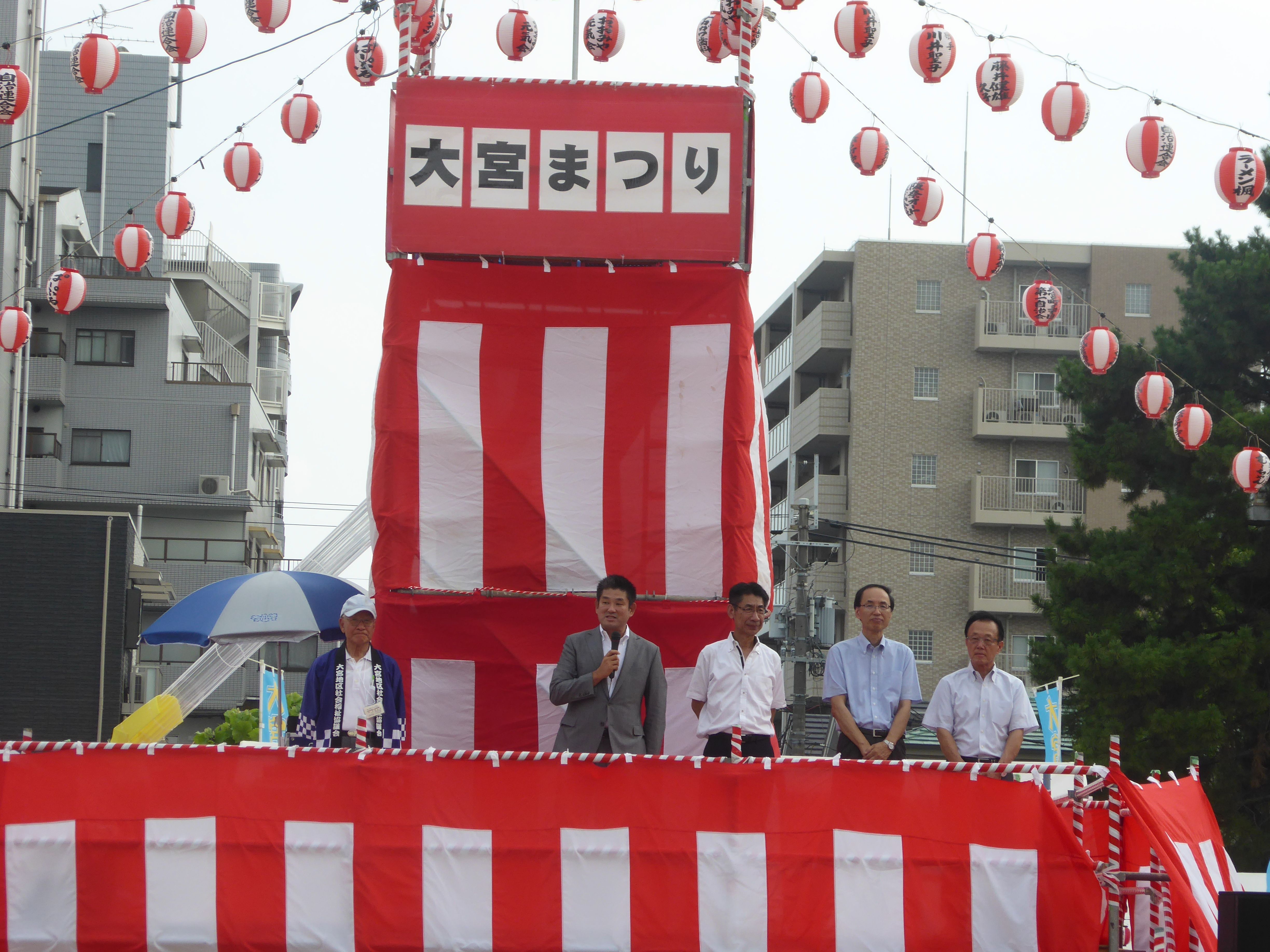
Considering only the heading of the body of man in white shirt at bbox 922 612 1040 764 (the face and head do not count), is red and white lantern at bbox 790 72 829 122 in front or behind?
behind

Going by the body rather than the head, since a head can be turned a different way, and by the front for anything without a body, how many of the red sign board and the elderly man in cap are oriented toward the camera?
2

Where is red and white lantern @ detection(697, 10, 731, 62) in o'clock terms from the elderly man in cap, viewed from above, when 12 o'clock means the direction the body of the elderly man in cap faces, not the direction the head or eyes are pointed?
The red and white lantern is roughly at 7 o'clock from the elderly man in cap.

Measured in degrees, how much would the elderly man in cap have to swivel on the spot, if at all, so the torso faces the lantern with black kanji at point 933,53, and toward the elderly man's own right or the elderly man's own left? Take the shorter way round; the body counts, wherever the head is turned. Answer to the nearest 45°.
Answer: approximately 135° to the elderly man's own left

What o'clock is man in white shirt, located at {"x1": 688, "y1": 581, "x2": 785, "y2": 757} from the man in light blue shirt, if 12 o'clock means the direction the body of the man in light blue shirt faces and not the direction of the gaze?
The man in white shirt is roughly at 2 o'clock from the man in light blue shirt.

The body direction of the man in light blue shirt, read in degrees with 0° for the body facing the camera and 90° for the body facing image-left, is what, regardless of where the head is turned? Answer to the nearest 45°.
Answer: approximately 0°

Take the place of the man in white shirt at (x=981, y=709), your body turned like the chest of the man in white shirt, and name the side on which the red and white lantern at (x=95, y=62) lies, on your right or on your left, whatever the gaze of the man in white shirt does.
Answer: on your right
